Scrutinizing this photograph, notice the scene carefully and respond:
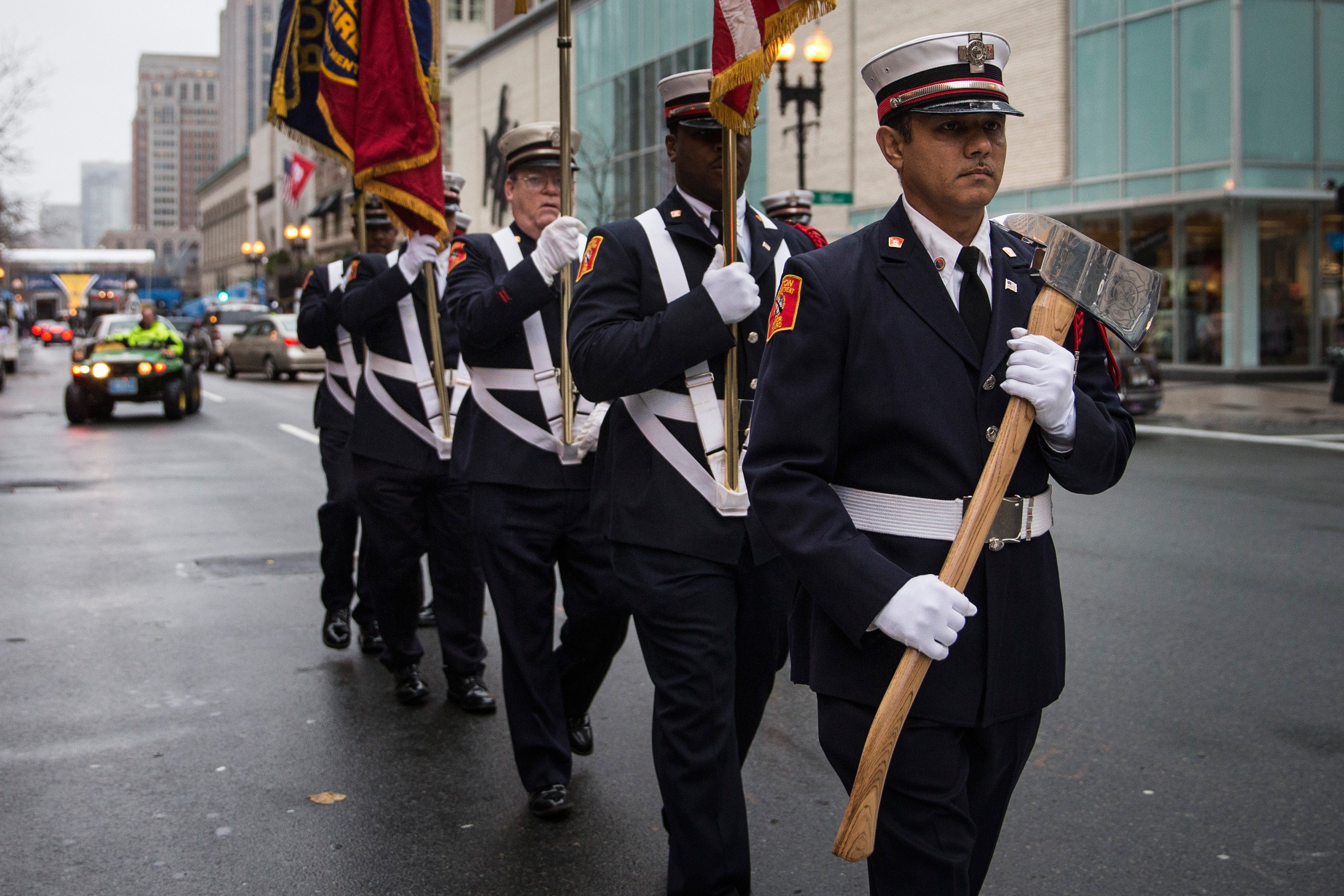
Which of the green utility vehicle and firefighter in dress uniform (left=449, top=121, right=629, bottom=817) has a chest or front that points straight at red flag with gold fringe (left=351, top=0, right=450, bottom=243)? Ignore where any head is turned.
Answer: the green utility vehicle

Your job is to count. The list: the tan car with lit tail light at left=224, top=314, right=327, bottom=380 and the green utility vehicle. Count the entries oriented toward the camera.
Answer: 1

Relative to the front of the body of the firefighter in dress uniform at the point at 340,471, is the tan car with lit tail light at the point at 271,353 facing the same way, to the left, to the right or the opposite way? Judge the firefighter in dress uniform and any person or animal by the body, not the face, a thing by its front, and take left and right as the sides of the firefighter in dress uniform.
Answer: the opposite way

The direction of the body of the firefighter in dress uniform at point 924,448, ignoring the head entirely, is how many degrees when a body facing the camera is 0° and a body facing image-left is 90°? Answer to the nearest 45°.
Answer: approximately 315°

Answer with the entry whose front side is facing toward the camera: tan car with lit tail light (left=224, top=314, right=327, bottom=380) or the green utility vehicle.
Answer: the green utility vehicle

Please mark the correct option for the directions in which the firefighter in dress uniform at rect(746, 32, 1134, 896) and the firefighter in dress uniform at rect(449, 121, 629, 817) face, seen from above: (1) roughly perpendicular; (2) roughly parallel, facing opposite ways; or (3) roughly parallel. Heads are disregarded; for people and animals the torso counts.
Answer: roughly parallel

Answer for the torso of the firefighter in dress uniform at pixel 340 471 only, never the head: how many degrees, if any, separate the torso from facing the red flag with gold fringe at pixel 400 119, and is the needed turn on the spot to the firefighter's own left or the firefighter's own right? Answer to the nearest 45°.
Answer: approximately 45° to the firefighter's own right

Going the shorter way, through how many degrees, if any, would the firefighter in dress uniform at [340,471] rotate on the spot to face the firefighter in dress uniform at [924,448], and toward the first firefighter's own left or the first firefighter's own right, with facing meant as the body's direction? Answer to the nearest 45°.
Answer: approximately 45° to the first firefighter's own right

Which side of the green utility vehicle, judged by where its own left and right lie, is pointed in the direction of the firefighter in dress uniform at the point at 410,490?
front

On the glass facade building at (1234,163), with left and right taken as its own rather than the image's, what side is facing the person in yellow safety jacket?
front

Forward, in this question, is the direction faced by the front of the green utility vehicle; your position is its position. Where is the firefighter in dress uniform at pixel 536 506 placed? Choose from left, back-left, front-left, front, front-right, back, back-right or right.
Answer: front

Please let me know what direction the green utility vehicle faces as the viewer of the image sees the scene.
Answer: facing the viewer

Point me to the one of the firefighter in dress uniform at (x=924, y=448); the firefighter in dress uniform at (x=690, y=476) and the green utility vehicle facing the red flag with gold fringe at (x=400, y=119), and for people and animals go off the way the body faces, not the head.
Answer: the green utility vehicle

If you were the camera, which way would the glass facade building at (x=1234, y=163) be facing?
facing the viewer and to the left of the viewer

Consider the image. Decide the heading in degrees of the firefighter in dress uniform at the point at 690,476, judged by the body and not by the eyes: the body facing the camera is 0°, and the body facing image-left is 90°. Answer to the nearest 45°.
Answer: approximately 315°
